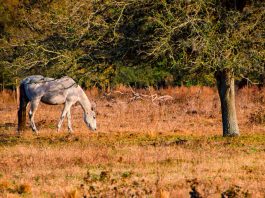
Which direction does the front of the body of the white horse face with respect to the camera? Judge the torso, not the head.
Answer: to the viewer's right

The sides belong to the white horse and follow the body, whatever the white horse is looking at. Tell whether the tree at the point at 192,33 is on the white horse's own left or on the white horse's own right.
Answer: on the white horse's own right
